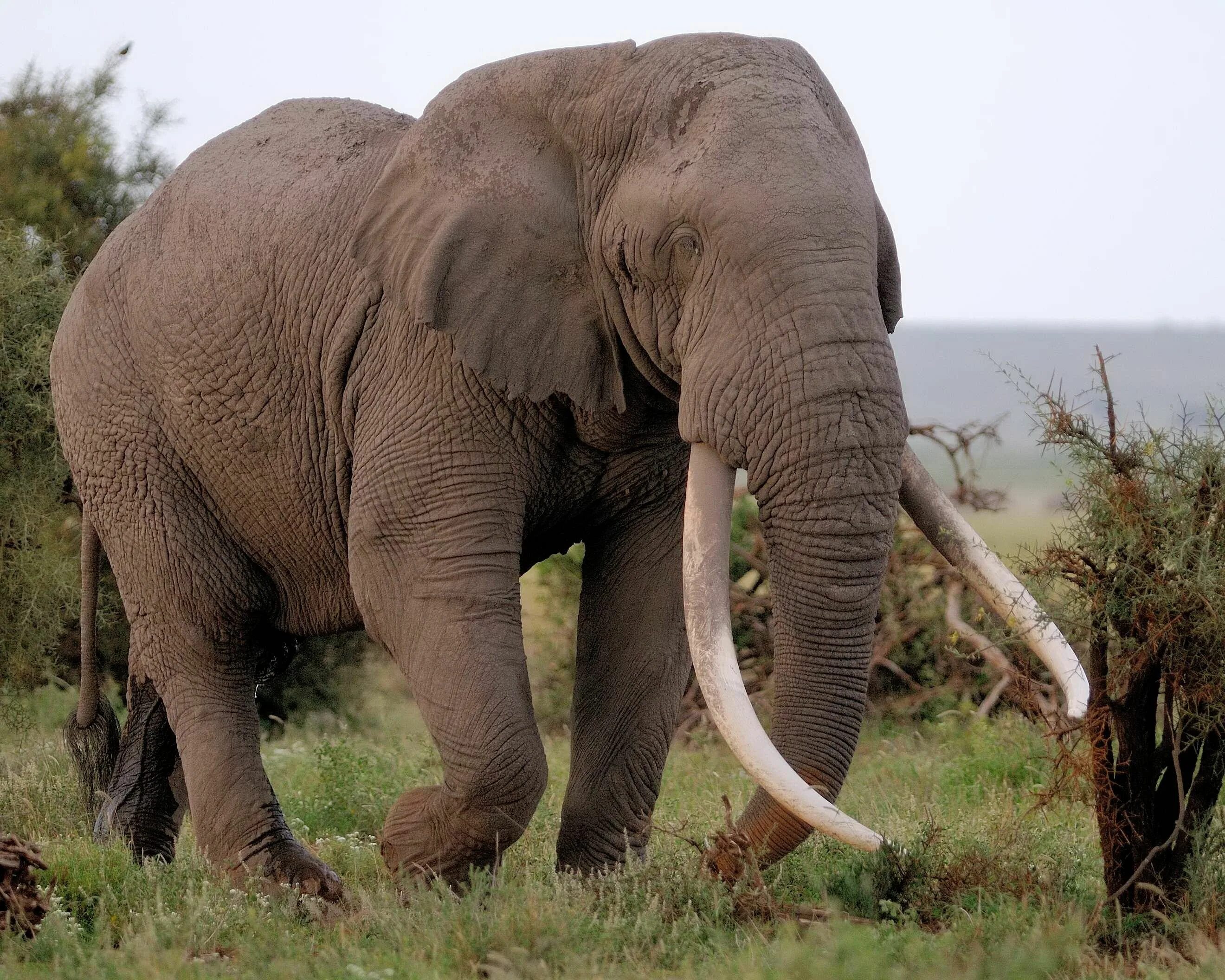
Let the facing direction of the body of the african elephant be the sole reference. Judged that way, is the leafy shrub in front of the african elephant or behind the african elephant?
behind

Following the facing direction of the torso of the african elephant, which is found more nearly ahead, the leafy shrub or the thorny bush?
the thorny bush

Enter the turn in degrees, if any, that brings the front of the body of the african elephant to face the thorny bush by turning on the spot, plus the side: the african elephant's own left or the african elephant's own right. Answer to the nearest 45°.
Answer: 0° — it already faces it

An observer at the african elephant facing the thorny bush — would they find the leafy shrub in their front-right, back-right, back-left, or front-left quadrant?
back-left

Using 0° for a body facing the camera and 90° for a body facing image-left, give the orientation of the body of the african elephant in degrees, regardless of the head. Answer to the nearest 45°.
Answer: approximately 315°
